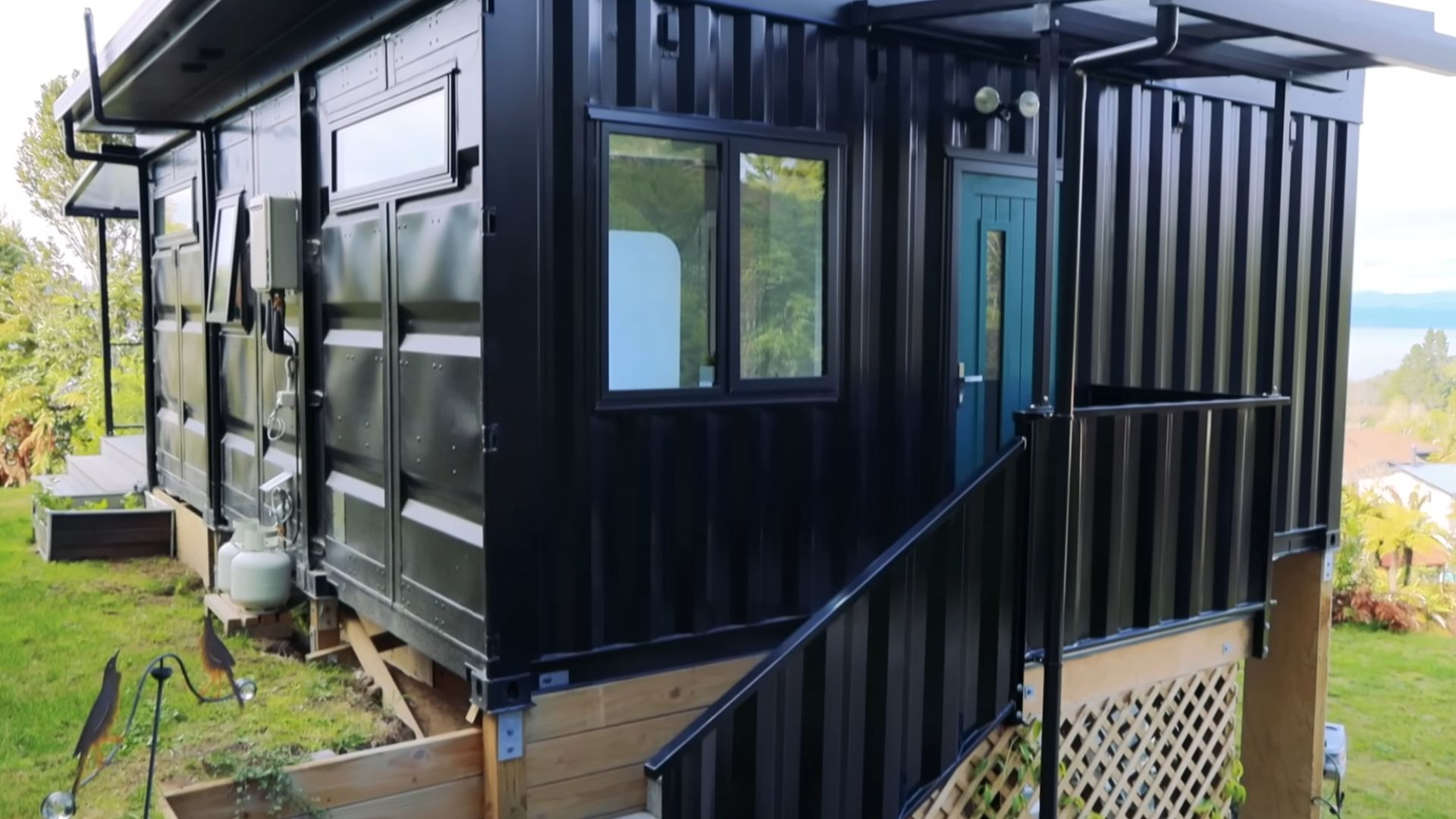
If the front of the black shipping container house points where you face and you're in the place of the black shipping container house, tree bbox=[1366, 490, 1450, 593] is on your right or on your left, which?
on your left

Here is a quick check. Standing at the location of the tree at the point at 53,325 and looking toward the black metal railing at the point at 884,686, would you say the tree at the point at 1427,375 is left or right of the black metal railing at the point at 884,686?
left

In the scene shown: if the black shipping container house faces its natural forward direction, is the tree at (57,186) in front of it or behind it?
behind

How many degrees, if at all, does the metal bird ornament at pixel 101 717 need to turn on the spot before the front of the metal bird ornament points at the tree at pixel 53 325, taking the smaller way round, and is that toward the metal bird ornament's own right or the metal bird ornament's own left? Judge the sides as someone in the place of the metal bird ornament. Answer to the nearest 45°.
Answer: approximately 90° to the metal bird ornament's own left

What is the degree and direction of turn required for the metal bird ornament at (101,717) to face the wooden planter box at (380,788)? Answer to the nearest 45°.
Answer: approximately 45° to its left

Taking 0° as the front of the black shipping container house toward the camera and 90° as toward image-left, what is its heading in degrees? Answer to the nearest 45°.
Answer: approximately 315°

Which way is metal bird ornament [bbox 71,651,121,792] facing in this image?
to the viewer's right

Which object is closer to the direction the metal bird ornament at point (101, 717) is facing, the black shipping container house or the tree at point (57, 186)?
the black shipping container house

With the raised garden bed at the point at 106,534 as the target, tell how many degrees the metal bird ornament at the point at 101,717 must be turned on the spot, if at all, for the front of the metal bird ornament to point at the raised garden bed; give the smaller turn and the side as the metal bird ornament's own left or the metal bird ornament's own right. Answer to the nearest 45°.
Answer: approximately 90° to the metal bird ornament's own left

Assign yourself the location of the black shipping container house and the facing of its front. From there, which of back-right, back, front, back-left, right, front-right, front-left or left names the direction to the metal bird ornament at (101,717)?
right

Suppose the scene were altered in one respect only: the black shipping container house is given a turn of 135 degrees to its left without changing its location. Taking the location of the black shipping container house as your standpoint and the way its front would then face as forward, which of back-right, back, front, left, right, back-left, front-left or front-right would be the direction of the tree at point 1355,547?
front-right

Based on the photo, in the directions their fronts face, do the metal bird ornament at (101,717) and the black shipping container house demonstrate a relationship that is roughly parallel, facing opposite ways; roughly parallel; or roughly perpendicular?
roughly perpendicular

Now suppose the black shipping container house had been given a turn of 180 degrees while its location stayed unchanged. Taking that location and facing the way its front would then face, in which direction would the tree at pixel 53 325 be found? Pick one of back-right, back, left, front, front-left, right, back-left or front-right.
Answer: front

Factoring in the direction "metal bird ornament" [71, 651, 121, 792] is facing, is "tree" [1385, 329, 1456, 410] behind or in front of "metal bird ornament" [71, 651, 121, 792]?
in front

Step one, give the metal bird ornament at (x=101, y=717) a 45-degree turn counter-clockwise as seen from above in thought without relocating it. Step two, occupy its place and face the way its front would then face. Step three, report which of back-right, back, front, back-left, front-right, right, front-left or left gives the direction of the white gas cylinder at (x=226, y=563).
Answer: front-left

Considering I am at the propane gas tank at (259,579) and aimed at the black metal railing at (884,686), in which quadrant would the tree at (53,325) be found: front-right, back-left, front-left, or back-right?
back-left

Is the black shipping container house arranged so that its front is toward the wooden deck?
no

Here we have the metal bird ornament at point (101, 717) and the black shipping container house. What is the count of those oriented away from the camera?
0
